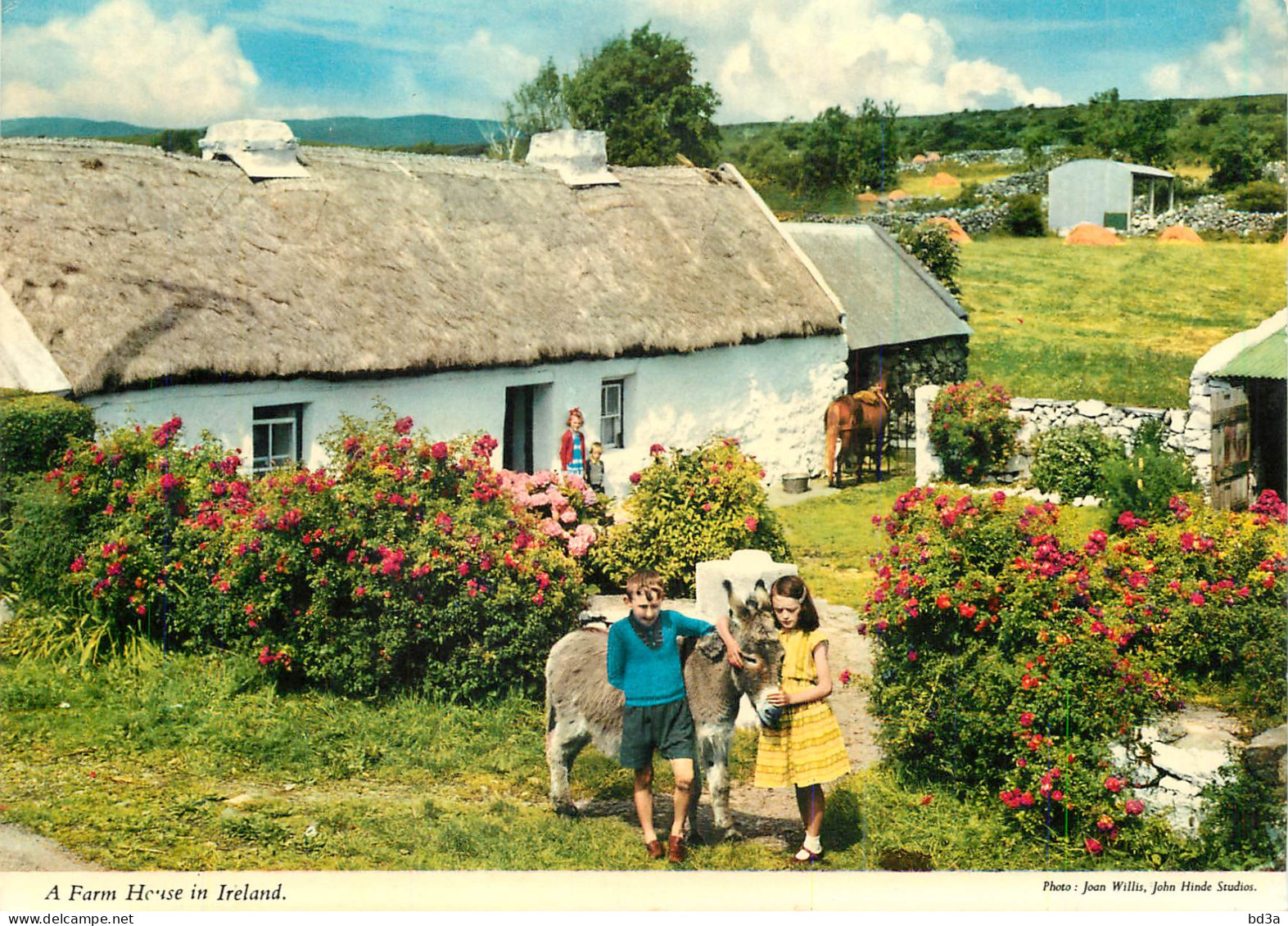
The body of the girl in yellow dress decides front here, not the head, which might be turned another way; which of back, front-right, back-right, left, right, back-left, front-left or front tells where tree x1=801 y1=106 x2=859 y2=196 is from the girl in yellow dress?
back-right

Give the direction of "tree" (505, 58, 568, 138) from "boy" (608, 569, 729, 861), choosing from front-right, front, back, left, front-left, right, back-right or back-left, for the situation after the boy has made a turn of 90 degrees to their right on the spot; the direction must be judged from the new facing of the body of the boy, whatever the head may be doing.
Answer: right

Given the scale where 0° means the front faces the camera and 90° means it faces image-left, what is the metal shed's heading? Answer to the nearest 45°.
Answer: approximately 315°

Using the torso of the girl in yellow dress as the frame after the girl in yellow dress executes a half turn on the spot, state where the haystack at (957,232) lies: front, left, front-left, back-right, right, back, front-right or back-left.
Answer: front-left

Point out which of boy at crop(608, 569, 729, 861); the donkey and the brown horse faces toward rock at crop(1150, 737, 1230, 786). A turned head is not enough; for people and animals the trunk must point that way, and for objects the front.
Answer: the donkey
